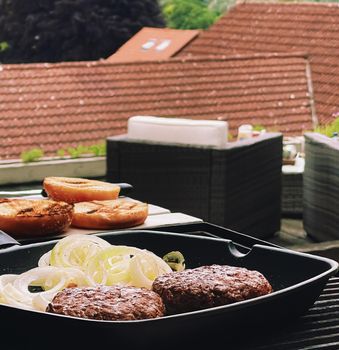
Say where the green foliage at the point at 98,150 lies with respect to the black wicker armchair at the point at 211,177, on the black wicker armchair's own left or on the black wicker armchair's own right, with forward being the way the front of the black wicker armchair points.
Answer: on the black wicker armchair's own left

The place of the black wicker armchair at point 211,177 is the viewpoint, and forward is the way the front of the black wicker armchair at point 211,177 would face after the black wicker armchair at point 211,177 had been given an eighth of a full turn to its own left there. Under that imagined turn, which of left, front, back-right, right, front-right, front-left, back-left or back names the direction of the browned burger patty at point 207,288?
back

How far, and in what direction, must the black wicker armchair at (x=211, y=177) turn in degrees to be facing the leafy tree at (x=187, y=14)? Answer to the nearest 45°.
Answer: approximately 45° to its left

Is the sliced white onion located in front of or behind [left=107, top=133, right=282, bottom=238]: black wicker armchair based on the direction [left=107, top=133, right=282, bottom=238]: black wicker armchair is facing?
behind

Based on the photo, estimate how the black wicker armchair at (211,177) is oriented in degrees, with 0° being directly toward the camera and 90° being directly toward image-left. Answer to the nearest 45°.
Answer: approximately 225°

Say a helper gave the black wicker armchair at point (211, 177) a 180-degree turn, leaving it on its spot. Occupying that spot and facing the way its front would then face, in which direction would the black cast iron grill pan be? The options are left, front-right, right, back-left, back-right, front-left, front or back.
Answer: front-left

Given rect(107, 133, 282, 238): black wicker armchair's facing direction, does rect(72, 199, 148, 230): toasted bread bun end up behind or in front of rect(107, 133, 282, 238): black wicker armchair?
behind
